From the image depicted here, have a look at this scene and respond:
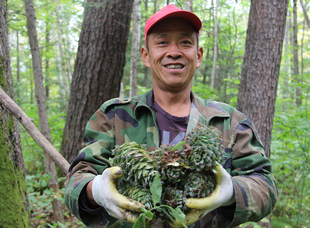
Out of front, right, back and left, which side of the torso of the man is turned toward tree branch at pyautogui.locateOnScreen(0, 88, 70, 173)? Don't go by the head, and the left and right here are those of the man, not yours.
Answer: right

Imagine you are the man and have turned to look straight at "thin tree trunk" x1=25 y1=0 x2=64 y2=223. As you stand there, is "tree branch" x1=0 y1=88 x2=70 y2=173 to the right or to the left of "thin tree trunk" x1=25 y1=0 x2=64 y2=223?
left

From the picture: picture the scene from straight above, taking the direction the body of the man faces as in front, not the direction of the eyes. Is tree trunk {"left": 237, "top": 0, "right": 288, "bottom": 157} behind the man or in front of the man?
behind

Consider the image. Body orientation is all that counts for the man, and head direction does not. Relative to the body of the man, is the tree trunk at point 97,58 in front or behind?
behind

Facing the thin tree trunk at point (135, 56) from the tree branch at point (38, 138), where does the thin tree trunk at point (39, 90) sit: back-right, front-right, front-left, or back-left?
front-left

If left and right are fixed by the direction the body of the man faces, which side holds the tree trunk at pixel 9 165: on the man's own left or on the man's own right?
on the man's own right

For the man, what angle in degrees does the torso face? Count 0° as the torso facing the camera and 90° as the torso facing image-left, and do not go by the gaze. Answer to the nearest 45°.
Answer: approximately 0°

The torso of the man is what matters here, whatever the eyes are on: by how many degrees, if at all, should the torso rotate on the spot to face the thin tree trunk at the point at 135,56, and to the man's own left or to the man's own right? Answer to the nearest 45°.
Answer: approximately 180°

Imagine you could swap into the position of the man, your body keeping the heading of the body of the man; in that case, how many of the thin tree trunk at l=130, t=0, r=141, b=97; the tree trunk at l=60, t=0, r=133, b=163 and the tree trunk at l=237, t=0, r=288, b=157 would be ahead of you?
0

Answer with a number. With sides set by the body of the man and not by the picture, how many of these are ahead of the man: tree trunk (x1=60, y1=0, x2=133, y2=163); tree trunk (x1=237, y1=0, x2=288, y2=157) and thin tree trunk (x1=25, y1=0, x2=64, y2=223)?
0

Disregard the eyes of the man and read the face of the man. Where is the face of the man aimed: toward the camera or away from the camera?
toward the camera

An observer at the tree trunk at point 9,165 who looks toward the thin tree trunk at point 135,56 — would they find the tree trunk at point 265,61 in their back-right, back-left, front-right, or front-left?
front-right

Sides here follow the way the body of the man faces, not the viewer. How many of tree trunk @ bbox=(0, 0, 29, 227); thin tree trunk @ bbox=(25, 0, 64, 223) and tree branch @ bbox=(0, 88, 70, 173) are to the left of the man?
0
